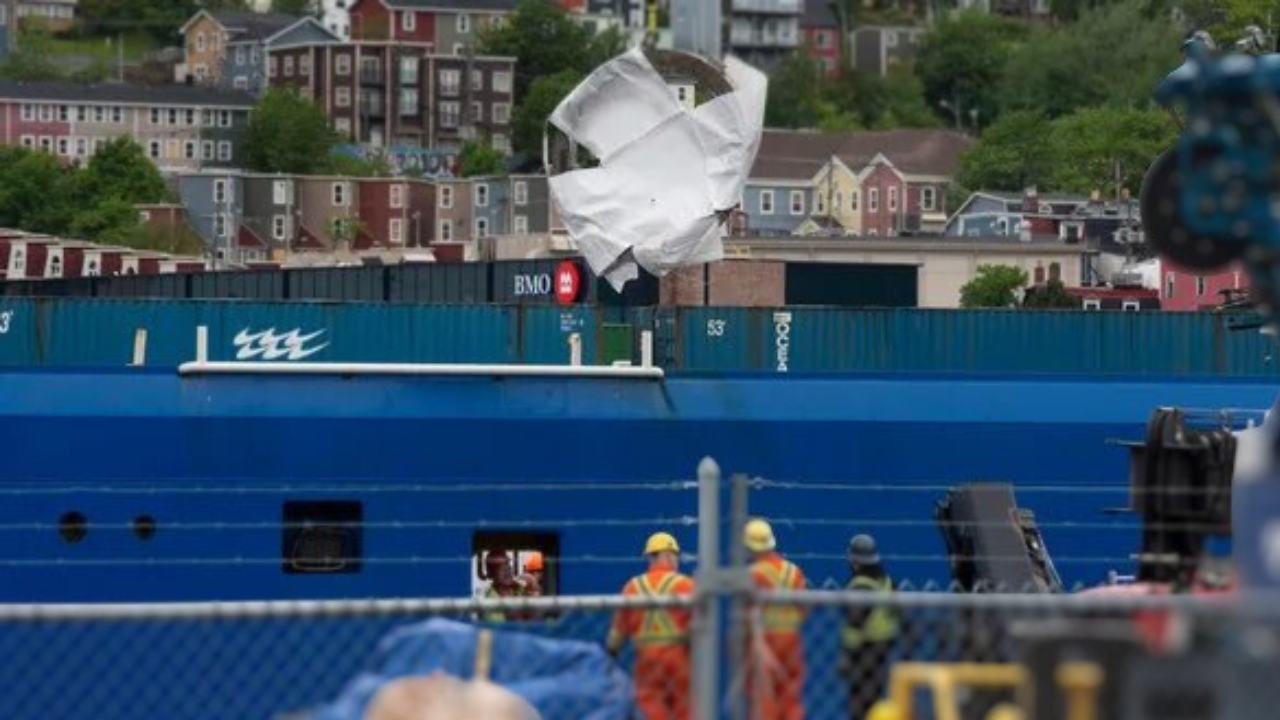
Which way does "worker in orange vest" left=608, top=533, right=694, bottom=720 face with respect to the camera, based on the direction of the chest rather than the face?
away from the camera

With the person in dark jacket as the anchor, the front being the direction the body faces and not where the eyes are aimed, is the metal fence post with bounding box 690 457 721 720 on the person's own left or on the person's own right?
on the person's own left

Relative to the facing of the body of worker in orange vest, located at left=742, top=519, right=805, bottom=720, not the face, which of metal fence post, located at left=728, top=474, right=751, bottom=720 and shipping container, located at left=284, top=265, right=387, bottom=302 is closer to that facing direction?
the shipping container

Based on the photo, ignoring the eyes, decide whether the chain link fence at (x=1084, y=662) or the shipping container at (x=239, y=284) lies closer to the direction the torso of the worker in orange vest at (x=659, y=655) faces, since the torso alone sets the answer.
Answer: the shipping container

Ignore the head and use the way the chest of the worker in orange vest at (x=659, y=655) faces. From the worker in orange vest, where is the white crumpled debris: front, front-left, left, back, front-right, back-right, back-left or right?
front

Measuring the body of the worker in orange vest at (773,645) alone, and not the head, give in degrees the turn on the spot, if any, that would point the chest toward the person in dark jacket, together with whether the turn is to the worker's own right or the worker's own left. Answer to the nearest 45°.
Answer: approximately 90° to the worker's own right

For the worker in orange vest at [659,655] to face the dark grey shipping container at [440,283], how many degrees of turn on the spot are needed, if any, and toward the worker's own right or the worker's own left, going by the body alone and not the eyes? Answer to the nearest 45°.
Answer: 0° — they already face it

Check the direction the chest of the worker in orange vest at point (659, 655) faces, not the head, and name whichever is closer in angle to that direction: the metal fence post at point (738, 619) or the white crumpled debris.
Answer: the white crumpled debris

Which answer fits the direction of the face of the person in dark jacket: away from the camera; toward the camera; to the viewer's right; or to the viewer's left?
away from the camera

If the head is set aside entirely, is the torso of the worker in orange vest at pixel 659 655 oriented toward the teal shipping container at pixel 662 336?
yes

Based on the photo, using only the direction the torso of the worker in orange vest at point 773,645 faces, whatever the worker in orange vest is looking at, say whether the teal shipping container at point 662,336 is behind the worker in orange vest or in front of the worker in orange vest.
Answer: in front
